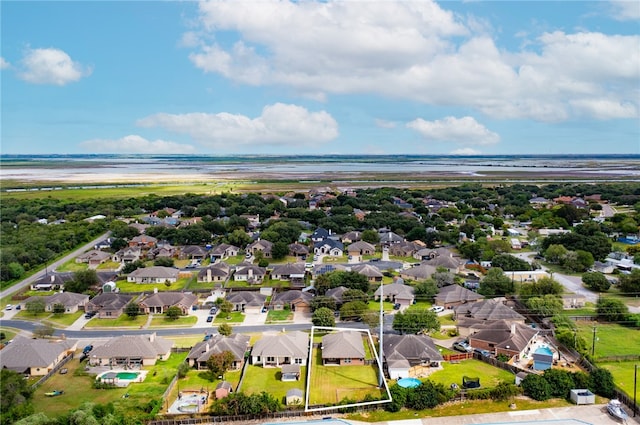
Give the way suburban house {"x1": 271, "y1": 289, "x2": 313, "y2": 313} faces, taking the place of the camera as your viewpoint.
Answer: facing the viewer

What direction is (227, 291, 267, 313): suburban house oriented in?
toward the camera

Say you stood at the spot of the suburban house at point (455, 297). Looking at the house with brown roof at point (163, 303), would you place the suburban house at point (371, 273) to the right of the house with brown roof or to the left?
right

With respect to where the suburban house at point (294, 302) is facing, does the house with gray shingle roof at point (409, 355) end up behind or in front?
in front

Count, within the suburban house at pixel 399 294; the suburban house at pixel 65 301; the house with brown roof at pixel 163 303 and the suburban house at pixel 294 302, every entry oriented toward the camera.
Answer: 4

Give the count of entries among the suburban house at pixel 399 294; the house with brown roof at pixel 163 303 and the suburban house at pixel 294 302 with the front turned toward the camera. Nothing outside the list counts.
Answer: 3

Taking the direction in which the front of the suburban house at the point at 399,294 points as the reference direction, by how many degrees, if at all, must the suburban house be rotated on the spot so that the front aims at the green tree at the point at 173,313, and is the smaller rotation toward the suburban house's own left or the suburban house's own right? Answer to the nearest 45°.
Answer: approximately 90° to the suburban house's own right

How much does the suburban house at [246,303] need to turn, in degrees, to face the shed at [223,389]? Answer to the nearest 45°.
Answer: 0° — it already faces it

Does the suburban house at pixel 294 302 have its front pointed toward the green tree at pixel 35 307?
no

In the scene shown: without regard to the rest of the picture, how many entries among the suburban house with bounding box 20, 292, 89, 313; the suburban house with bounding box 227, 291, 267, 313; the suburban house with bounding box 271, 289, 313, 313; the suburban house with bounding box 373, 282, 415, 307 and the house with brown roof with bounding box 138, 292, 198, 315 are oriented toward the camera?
5

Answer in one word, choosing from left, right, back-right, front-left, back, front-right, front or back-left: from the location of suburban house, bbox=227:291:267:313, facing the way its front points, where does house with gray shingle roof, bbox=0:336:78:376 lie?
front-right

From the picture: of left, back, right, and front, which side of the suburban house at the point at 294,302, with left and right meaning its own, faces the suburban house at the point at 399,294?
left

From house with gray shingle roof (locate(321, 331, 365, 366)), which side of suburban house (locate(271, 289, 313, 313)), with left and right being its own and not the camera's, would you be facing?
front

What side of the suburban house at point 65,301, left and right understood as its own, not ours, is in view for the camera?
front

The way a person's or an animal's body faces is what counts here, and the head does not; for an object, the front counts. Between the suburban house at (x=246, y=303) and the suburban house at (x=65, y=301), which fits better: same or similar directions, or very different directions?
same or similar directions

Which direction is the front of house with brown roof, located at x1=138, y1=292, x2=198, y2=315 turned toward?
toward the camera

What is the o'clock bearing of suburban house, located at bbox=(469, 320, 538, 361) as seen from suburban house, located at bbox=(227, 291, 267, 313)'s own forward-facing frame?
suburban house, located at bbox=(469, 320, 538, 361) is roughly at 10 o'clock from suburban house, located at bbox=(227, 291, 267, 313).

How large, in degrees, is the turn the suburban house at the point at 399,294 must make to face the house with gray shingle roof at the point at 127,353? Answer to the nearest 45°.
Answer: approximately 45° to its right

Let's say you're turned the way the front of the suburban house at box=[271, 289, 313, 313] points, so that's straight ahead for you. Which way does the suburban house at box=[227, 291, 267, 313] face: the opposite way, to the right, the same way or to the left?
the same way
